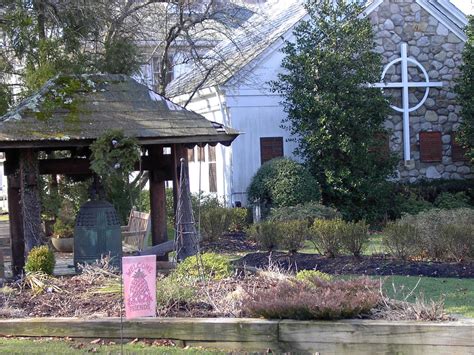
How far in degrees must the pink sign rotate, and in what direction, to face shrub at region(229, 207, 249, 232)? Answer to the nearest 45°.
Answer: approximately 180°

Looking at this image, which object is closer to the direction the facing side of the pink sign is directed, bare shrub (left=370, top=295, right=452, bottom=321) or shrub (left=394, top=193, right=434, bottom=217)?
the bare shrub

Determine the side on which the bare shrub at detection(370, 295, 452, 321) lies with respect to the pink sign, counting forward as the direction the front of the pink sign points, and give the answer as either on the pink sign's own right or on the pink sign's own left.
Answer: on the pink sign's own left

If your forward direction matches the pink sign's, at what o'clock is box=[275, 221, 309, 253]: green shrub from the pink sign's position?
The green shrub is roughly at 7 o'clock from the pink sign.

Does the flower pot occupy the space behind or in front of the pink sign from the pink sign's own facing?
behind

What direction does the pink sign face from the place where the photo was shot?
facing the viewer

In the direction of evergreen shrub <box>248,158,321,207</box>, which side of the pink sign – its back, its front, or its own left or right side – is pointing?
back

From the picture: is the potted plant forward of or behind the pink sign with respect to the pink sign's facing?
behind

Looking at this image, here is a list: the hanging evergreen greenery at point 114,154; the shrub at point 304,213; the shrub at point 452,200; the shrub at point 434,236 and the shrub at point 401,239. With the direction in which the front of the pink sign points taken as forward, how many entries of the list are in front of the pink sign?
0

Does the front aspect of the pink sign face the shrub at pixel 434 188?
no

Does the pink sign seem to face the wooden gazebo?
no

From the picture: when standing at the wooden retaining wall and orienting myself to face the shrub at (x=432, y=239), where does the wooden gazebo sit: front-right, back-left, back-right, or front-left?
front-left

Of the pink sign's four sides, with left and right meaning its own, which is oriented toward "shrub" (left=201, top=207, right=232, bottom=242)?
back

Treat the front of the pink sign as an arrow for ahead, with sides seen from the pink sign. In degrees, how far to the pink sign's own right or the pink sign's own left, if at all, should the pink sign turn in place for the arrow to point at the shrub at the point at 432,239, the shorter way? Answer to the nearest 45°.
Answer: approximately 135° to the pink sign's own left

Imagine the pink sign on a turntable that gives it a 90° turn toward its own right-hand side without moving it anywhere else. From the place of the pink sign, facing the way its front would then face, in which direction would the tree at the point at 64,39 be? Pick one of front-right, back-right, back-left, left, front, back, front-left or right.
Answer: right

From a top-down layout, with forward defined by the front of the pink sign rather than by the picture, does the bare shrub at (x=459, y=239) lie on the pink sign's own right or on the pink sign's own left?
on the pink sign's own left

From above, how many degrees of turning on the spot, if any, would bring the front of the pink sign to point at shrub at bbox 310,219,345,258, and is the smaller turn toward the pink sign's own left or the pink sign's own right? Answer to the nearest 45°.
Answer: approximately 135° to the pink sign's own left

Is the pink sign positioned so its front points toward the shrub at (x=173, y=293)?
no

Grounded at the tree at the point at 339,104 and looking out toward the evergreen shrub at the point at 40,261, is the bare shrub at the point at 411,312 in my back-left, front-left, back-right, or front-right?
front-left
